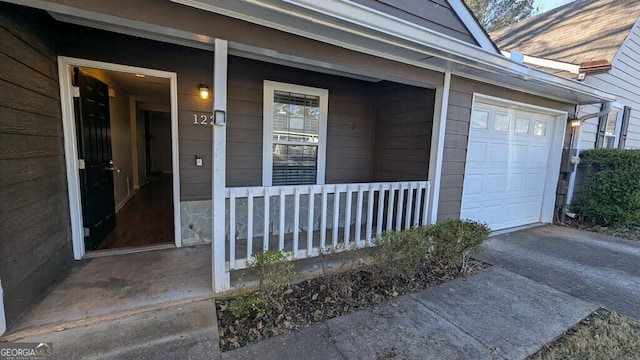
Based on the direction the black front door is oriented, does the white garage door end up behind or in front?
in front

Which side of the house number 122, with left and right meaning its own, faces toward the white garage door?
left

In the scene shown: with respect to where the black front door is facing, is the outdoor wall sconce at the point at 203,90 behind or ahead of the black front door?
ahead

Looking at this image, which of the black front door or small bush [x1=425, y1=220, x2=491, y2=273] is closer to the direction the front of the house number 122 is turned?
the small bush

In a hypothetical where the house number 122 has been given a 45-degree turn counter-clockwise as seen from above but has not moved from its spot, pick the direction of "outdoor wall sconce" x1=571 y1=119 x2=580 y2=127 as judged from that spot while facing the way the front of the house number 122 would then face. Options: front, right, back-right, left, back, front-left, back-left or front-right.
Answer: front-left

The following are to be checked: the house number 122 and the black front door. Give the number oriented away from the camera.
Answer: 0

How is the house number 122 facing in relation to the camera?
toward the camera

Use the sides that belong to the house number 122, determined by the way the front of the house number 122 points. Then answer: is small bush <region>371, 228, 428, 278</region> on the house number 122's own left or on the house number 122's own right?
on the house number 122's own left

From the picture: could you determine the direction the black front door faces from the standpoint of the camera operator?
facing the viewer and to the right of the viewer

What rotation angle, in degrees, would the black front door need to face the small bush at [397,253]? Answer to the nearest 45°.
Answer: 0° — it already faces it

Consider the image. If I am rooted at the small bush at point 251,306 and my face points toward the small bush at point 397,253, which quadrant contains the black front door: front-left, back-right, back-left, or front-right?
back-left
